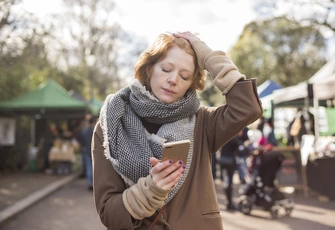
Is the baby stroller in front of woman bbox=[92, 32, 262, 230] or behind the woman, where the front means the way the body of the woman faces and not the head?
behind

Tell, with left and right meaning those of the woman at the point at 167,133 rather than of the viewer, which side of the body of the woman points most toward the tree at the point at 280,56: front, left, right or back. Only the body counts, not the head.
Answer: back

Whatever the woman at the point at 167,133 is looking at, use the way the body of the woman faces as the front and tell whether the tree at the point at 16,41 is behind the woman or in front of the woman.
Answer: behind

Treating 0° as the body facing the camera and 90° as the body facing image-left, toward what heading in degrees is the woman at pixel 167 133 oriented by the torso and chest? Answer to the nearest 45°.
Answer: approximately 0°

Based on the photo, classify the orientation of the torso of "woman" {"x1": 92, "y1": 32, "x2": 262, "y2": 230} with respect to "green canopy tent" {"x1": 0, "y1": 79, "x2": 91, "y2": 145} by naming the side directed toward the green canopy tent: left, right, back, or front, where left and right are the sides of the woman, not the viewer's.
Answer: back

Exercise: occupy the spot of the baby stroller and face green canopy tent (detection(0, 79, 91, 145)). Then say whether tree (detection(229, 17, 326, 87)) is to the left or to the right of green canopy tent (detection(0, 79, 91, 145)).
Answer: right

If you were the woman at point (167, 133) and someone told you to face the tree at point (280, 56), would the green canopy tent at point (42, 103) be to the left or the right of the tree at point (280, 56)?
left
